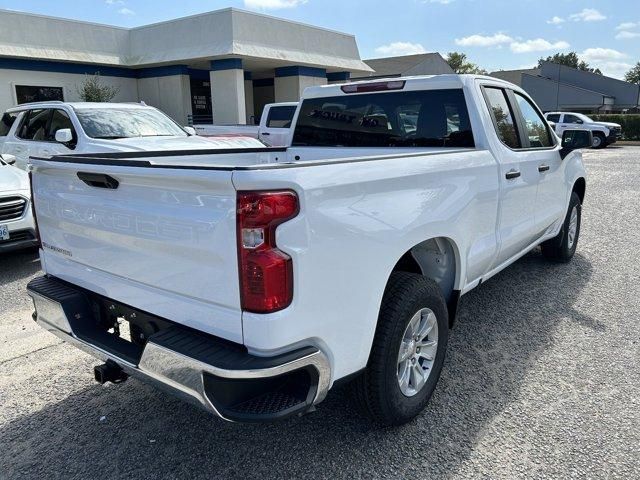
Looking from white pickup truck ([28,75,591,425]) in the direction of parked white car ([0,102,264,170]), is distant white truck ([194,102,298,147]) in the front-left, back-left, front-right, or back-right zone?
front-right

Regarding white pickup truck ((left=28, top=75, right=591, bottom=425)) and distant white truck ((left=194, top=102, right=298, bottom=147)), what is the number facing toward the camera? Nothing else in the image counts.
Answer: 0

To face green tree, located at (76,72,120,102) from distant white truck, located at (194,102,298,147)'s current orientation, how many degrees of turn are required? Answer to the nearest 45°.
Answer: approximately 135° to its left

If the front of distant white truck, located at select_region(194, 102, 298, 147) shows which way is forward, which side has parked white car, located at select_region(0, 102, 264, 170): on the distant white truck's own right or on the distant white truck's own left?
on the distant white truck's own right

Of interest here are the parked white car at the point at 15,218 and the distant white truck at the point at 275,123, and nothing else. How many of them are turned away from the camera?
0

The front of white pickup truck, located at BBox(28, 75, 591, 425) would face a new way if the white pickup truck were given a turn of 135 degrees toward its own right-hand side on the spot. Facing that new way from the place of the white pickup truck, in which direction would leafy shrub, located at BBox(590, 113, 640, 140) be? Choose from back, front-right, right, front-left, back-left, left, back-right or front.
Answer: back-left

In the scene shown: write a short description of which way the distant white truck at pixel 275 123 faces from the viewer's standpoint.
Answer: facing to the right of the viewer

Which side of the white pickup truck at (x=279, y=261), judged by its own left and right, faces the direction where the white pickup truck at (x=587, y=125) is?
front

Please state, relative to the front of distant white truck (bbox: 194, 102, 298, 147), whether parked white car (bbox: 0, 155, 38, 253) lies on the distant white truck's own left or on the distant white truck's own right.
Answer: on the distant white truck's own right

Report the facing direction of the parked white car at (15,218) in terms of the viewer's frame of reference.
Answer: facing the viewer and to the right of the viewer

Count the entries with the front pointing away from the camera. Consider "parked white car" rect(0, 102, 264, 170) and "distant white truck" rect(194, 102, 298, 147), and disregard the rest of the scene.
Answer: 0

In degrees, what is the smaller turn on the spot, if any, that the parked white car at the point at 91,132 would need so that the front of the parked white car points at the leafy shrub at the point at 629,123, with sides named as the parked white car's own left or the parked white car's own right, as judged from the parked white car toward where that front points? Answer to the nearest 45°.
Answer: approximately 90° to the parked white car's own left

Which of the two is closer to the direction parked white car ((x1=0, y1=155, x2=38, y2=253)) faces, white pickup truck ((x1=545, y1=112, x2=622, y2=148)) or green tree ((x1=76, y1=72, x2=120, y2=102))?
the white pickup truck
